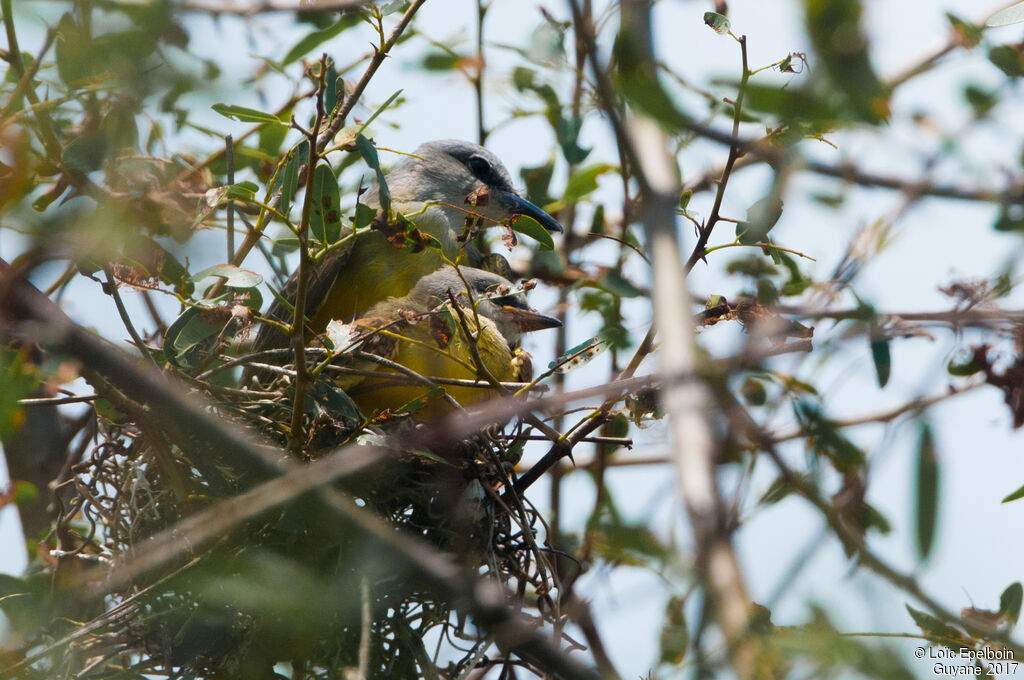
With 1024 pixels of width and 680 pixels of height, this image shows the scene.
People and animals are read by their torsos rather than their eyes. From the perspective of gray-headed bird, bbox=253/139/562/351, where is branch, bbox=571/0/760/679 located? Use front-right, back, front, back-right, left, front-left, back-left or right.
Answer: right

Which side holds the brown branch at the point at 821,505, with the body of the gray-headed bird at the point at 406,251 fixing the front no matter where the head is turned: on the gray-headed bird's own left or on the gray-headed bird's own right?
on the gray-headed bird's own right

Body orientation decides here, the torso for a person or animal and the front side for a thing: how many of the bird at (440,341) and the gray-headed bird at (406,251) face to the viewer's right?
2

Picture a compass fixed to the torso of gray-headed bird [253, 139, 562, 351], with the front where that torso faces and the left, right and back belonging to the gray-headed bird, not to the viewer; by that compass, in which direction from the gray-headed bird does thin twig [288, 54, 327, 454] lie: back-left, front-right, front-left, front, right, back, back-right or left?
right

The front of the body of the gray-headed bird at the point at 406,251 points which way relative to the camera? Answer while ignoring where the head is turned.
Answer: to the viewer's right

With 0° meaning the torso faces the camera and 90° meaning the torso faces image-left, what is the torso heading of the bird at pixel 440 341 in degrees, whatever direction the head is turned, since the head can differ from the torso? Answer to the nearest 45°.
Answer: approximately 270°
